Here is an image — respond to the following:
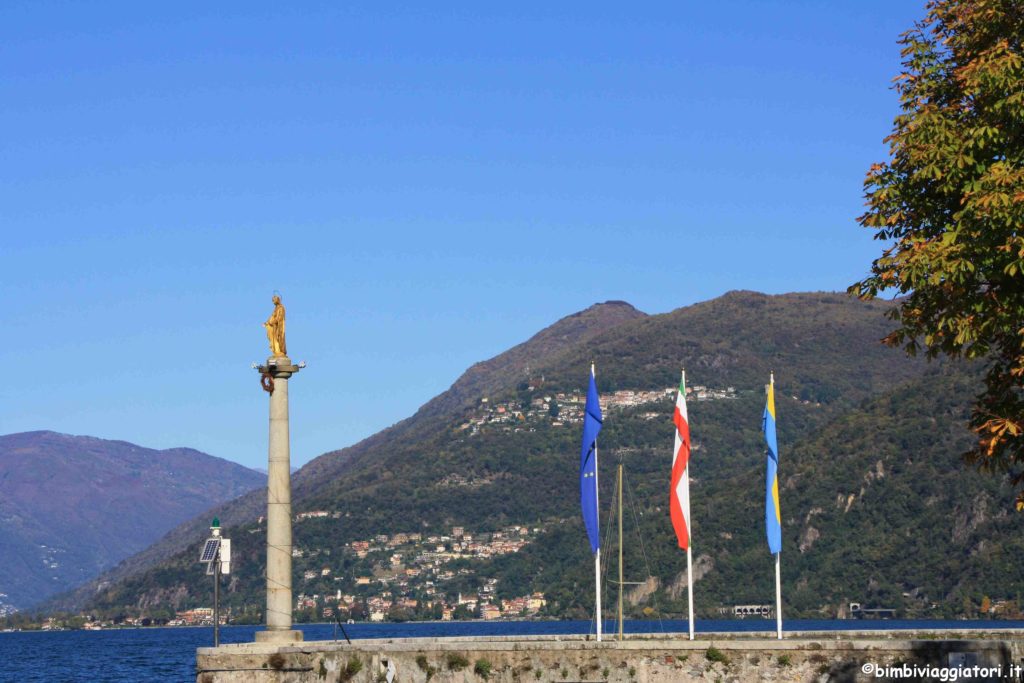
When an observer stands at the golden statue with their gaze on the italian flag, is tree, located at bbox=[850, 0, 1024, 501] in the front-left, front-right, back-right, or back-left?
front-right

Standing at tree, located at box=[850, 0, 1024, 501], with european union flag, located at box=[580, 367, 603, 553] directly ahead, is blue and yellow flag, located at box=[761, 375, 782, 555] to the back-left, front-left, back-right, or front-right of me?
front-right

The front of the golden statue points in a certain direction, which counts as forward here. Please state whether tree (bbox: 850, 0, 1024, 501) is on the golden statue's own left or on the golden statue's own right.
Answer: on the golden statue's own left
